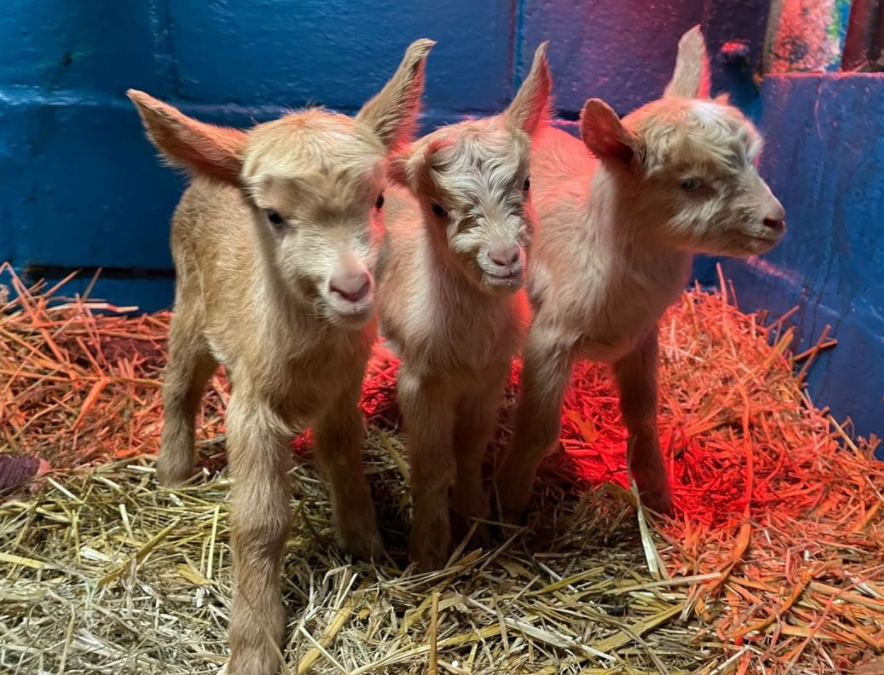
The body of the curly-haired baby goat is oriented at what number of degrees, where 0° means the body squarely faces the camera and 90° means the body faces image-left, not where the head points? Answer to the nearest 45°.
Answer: approximately 315°

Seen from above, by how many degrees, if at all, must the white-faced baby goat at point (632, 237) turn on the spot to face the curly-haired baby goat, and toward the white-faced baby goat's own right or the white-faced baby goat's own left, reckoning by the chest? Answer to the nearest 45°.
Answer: approximately 90° to the white-faced baby goat's own right

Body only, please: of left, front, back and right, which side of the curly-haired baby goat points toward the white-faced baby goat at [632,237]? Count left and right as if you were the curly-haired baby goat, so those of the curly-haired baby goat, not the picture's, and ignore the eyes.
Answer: left

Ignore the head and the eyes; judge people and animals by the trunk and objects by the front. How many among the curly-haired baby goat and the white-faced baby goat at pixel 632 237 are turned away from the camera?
0

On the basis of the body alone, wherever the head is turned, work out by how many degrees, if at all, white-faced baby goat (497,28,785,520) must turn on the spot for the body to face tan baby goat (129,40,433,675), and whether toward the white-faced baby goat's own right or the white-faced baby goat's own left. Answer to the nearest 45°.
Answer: approximately 90° to the white-faced baby goat's own right

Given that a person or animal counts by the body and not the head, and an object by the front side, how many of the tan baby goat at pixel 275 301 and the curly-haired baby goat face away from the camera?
0

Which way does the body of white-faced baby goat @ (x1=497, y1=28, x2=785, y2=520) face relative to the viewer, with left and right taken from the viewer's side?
facing the viewer and to the right of the viewer
